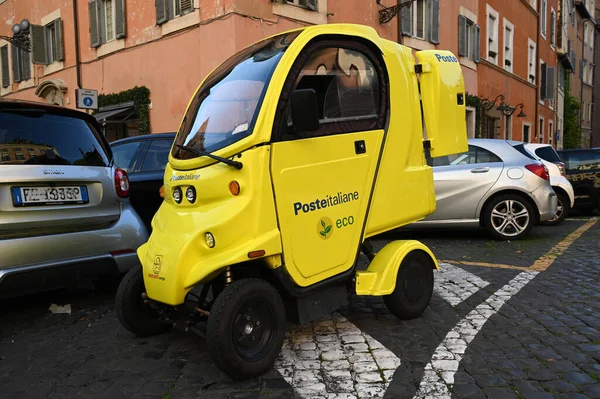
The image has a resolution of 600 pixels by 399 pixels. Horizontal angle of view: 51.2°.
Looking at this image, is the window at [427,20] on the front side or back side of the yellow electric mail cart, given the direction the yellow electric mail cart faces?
on the back side

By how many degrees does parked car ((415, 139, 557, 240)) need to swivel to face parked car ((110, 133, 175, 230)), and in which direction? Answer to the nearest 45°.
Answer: approximately 45° to its left

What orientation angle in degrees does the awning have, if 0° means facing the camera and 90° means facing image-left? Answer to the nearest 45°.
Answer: approximately 45°

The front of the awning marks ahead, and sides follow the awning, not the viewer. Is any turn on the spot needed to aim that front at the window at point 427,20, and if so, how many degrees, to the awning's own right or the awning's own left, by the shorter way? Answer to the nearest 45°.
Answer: approximately 135° to the awning's own left

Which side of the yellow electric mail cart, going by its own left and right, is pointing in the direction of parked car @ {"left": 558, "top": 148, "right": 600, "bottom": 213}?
back

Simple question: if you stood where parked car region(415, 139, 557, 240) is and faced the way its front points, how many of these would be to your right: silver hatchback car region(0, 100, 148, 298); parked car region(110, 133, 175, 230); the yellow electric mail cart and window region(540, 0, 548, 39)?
1

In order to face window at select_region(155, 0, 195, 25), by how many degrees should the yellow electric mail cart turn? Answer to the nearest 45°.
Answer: approximately 135° to its right

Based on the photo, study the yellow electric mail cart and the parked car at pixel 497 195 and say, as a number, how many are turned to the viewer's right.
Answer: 0

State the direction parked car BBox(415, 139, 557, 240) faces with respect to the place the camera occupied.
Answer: facing to the left of the viewer

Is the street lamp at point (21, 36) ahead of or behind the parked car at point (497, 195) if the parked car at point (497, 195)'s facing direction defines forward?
ahead

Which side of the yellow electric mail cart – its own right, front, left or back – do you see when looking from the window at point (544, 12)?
back

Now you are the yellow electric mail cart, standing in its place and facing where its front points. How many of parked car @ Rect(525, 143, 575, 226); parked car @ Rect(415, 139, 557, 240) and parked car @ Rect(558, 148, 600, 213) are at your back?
3

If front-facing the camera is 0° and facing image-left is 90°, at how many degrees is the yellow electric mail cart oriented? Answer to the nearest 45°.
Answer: approximately 45°

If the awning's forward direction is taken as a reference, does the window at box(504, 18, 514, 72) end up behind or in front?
behind

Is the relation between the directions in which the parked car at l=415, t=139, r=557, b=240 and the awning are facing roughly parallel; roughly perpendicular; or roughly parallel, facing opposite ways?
roughly perpendicular
